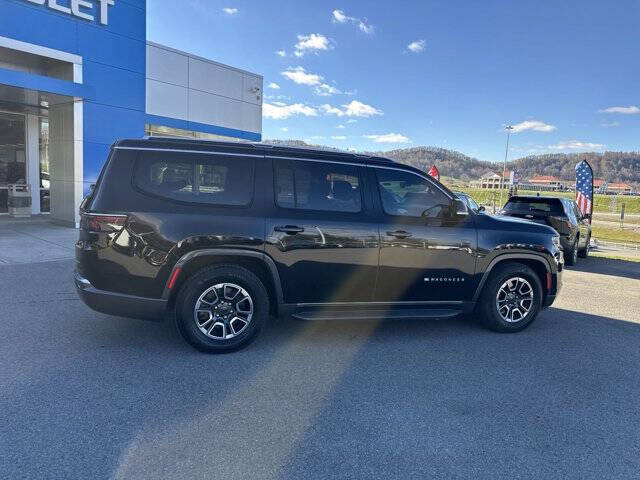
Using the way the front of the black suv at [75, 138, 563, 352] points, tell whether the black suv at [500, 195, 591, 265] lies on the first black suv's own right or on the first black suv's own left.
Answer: on the first black suv's own left

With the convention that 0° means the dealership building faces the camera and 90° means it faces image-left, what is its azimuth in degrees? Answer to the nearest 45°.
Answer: approximately 315°

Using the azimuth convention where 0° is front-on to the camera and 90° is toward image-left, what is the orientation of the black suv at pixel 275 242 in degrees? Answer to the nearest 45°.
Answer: approximately 270°

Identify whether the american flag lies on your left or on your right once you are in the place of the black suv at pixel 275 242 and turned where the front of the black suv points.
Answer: on your left

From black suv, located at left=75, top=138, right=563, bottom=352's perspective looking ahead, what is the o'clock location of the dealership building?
The dealership building is roughly at 8 o'clock from the black suv.

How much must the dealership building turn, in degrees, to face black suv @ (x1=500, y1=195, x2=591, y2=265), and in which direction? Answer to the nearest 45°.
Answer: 0° — it already faces it
